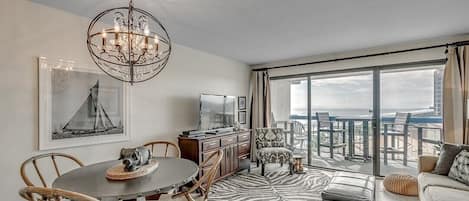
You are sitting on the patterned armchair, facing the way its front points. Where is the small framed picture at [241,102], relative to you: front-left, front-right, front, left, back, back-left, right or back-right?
back

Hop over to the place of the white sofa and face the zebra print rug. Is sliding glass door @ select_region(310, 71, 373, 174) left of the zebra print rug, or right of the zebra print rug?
right

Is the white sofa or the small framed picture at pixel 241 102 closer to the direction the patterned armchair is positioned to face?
the white sofa

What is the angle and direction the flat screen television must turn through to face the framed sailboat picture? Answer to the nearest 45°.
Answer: approximately 90° to its right

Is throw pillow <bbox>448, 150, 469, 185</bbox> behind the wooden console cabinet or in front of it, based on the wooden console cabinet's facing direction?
in front

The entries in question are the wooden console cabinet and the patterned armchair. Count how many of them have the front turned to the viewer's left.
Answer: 0

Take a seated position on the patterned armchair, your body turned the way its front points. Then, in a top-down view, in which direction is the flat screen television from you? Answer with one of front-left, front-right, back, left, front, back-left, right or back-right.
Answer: right

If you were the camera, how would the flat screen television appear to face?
facing the viewer and to the right of the viewer
